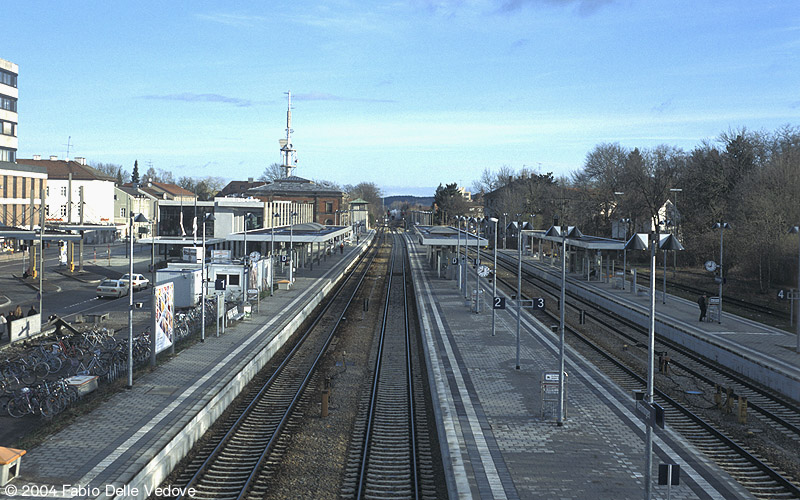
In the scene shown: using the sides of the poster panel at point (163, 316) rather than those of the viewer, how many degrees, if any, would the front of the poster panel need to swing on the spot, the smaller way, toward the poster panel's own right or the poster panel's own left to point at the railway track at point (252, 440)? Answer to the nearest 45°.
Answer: approximately 45° to the poster panel's own right

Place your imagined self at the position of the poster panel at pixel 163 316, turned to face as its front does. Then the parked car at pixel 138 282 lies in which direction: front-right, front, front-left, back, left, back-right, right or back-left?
back-left

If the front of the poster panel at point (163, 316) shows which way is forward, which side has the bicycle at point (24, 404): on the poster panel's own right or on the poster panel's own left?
on the poster panel's own right

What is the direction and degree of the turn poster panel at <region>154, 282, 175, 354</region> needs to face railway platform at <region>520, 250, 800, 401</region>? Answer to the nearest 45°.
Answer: approximately 45° to its left

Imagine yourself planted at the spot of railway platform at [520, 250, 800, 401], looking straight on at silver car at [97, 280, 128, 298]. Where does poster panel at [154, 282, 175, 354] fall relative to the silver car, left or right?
left

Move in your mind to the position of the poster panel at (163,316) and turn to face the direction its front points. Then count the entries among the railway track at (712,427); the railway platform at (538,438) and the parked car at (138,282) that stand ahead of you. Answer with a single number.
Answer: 2

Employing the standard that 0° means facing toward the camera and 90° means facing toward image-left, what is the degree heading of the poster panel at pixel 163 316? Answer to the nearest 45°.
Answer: approximately 315°

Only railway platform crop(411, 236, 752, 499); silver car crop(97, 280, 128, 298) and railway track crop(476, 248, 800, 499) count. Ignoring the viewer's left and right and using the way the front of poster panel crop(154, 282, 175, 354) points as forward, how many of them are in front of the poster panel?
2

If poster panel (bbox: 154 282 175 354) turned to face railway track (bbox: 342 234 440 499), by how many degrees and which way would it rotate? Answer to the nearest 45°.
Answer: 0° — it already faces it

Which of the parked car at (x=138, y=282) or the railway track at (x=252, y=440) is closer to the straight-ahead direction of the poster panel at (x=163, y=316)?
the railway track

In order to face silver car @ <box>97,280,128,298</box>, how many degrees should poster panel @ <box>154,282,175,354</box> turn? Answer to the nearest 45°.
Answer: approximately 135° to its left

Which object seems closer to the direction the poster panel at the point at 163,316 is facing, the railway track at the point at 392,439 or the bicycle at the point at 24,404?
the railway track
